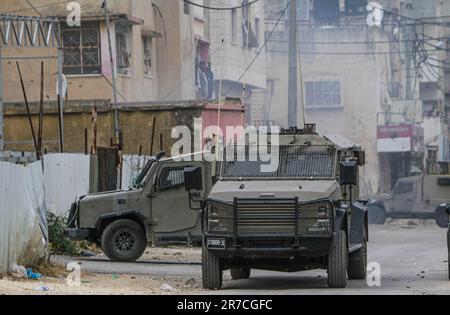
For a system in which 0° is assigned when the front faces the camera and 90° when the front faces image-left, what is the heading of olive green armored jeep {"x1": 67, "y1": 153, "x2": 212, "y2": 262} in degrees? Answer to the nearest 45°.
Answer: approximately 90°

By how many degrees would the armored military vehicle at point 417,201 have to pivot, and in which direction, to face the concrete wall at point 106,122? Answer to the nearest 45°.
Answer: approximately 45° to its left

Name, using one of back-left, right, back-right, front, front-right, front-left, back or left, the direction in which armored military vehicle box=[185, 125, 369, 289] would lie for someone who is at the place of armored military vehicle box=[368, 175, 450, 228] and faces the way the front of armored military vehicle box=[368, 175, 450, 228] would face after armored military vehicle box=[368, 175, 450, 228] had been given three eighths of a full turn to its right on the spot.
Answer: back-right

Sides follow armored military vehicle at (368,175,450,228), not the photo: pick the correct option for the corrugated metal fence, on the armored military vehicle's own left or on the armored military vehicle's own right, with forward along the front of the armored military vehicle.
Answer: on the armored military vehicle's own left

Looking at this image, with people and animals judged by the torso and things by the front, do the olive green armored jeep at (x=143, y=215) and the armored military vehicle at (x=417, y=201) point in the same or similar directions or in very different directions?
same or similar directions

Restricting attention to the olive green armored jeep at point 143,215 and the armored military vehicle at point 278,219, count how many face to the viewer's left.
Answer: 1

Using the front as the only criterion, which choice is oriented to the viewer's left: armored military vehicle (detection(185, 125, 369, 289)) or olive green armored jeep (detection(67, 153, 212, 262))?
the olive green armored jeep

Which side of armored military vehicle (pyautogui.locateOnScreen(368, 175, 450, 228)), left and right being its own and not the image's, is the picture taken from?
left

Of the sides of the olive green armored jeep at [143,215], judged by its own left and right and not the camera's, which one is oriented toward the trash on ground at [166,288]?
left

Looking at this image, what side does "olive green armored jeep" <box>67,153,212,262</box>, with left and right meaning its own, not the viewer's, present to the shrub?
front

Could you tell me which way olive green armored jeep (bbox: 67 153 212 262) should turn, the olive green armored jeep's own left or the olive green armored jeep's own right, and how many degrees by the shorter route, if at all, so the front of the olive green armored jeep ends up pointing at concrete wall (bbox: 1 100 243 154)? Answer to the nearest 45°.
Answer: approximately 90° to the olive green armored jeep's own right

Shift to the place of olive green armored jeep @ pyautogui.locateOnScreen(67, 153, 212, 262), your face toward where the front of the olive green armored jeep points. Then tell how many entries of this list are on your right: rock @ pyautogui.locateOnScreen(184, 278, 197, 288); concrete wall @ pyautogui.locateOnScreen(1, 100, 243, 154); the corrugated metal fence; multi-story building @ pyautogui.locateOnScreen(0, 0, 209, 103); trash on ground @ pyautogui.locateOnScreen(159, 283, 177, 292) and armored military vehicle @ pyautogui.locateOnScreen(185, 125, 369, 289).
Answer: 2

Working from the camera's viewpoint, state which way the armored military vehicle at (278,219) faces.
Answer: facing the viewer

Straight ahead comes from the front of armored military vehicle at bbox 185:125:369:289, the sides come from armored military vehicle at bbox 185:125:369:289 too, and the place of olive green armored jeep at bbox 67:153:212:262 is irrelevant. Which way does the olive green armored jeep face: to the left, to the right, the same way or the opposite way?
to the right

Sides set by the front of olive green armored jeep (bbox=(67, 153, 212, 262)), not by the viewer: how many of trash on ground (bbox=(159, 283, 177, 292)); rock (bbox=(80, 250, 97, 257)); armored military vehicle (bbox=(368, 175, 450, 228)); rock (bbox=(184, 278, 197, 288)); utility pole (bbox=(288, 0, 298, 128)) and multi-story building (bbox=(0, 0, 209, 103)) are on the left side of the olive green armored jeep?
2
